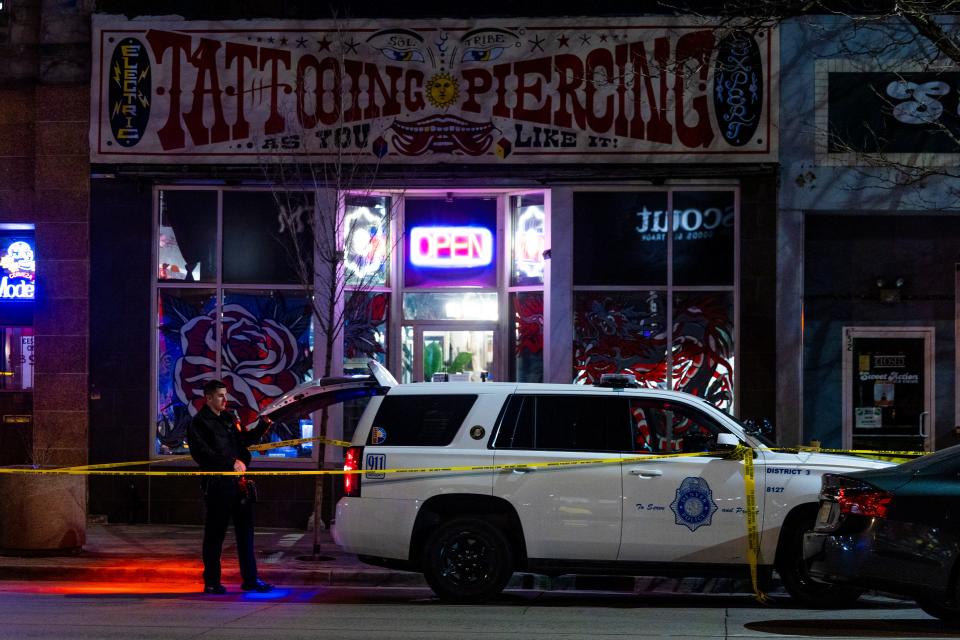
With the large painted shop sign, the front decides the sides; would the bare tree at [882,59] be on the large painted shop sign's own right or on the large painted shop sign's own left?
on the large painted shop sign's own left

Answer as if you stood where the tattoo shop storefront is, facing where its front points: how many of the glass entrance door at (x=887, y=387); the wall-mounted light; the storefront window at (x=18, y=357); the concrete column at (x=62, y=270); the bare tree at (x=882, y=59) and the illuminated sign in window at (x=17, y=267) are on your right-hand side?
3

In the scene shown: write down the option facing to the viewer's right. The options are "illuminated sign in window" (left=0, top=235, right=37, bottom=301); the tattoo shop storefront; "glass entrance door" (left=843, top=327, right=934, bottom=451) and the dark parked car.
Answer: the dark parked car

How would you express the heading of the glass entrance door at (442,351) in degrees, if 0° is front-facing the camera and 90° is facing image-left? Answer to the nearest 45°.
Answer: approximately 0°

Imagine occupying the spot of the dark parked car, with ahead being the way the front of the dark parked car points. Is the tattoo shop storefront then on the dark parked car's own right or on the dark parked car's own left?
on the dark parked car's own left

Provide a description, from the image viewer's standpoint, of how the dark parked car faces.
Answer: facing to the right of the viewer

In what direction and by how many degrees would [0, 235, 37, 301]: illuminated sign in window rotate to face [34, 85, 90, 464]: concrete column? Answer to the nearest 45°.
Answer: approximately 45° to its left

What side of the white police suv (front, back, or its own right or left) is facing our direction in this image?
right

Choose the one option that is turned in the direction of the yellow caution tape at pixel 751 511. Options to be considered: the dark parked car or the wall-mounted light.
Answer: the wall-mounted light

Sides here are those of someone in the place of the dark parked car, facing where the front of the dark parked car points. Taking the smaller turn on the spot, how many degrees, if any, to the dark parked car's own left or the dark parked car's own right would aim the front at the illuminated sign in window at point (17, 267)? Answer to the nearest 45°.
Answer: approximately 135° to the dark parked car's own left

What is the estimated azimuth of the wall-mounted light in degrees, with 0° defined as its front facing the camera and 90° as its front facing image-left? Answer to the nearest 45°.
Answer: approximately 0°

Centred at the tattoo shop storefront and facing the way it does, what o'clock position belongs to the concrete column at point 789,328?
The concrete column is roughly at 9 o'clock from the tattoo shop storefront.
